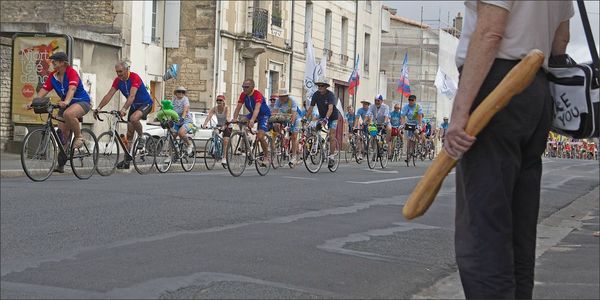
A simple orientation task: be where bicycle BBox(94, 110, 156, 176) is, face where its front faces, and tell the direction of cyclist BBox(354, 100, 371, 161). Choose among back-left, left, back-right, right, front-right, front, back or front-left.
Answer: back

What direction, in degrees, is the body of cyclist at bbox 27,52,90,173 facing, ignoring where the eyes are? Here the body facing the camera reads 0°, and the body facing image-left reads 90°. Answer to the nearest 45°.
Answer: approximately 45°

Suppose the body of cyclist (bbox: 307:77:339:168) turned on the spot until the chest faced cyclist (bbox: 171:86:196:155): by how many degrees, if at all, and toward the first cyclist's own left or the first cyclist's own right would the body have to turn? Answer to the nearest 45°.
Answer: approximately 45° to the first cyclist's own right

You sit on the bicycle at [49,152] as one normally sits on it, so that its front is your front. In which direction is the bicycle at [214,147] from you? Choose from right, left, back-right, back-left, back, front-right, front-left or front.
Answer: back

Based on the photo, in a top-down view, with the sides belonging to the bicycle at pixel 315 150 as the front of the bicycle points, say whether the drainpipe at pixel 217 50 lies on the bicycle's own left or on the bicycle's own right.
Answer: on the bicycle's own right

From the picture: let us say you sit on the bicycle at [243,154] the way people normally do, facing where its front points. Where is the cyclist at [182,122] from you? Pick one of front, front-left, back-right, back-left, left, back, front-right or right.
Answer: right

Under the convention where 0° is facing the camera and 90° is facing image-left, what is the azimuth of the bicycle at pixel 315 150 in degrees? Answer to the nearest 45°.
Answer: approximately 45°

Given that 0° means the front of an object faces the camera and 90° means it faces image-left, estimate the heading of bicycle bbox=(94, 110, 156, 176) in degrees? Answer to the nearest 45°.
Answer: approximately 45°

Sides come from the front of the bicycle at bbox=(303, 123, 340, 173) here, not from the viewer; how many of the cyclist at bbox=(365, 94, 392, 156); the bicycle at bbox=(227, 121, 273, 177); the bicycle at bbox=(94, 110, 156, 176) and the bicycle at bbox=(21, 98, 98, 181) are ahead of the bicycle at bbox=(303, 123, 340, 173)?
3
